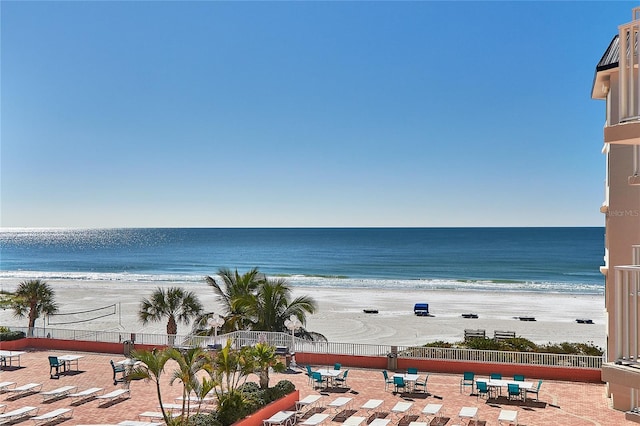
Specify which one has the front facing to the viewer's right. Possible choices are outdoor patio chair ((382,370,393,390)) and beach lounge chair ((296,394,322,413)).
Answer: the outdoor patio chair

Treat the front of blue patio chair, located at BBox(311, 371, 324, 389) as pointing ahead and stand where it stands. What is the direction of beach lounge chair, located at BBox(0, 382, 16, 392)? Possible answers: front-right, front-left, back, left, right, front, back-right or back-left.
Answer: back-left

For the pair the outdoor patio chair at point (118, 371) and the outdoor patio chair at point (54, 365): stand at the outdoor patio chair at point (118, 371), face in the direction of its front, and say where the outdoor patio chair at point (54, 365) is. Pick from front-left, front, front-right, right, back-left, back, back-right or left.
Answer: back-left

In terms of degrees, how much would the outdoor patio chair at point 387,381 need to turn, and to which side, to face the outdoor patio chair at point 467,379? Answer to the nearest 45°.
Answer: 0° — it already faces it

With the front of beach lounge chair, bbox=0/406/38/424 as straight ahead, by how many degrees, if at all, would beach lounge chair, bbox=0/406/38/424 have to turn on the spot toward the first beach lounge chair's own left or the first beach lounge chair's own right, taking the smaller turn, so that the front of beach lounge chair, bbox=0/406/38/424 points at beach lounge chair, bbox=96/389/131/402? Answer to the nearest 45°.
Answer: approximately 180°

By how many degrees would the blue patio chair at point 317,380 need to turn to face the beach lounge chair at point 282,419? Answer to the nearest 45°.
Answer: approximately 135° to its right

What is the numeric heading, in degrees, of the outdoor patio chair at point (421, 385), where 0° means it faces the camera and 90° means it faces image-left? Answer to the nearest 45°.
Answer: approximately 90°

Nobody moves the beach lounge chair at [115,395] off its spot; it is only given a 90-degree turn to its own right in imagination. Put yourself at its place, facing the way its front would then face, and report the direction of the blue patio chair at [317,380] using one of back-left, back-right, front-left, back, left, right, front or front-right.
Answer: back-right

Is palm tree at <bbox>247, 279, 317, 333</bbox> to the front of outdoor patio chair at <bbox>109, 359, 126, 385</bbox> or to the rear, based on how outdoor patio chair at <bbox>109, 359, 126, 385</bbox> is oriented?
to the front

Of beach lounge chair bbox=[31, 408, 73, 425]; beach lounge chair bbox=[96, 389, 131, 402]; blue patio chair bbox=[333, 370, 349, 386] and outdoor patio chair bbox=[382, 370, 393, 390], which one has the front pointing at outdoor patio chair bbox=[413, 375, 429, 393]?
outdoor patio chair bbox=[382, 370, 393, 390]
